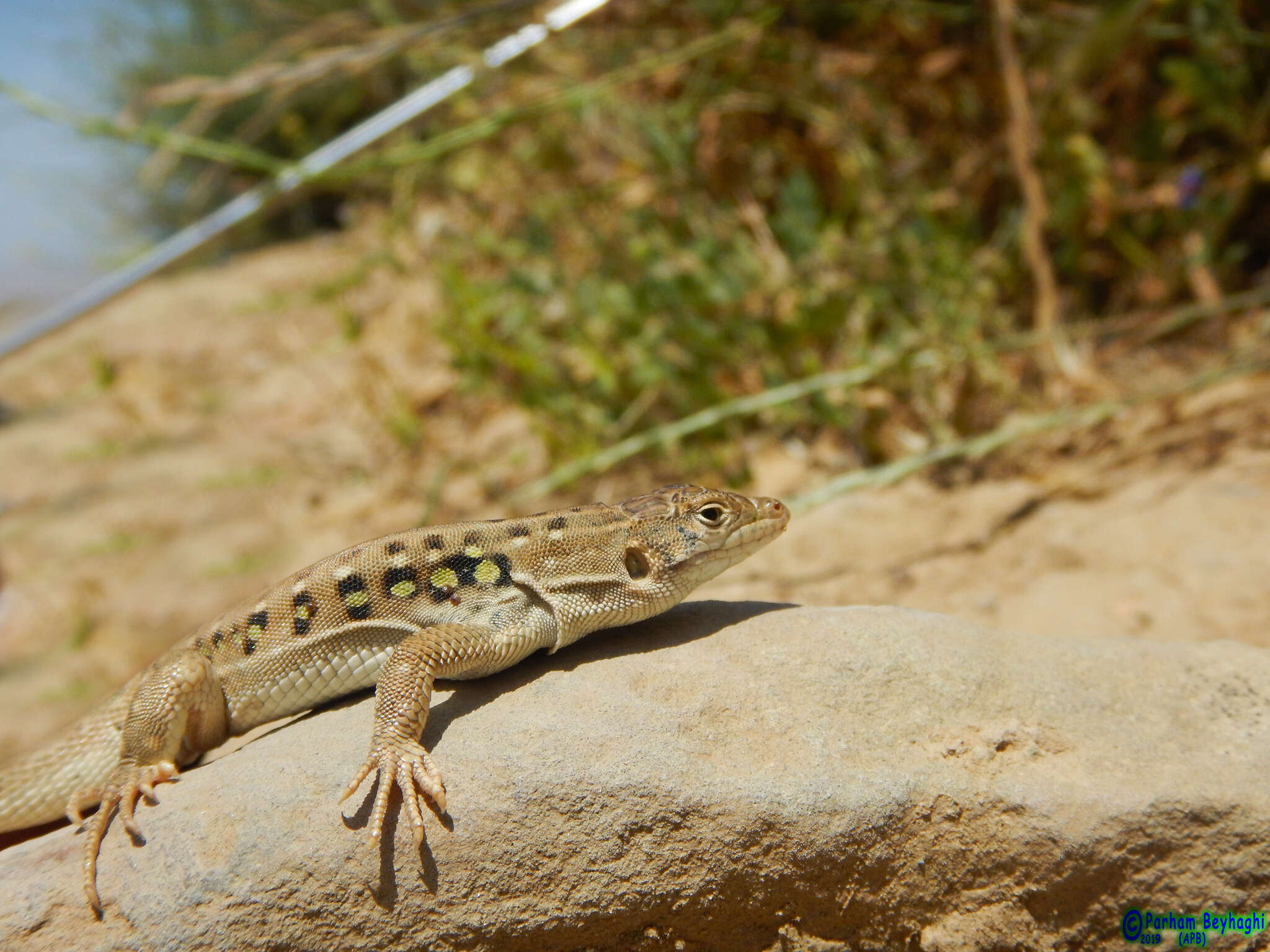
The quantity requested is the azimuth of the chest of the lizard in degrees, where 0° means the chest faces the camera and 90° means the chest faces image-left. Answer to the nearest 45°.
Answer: approximately 270°

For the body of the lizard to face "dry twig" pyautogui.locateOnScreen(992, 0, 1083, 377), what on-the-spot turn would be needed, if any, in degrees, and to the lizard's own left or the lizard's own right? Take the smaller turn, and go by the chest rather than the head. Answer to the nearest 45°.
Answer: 0° — it already faces it
